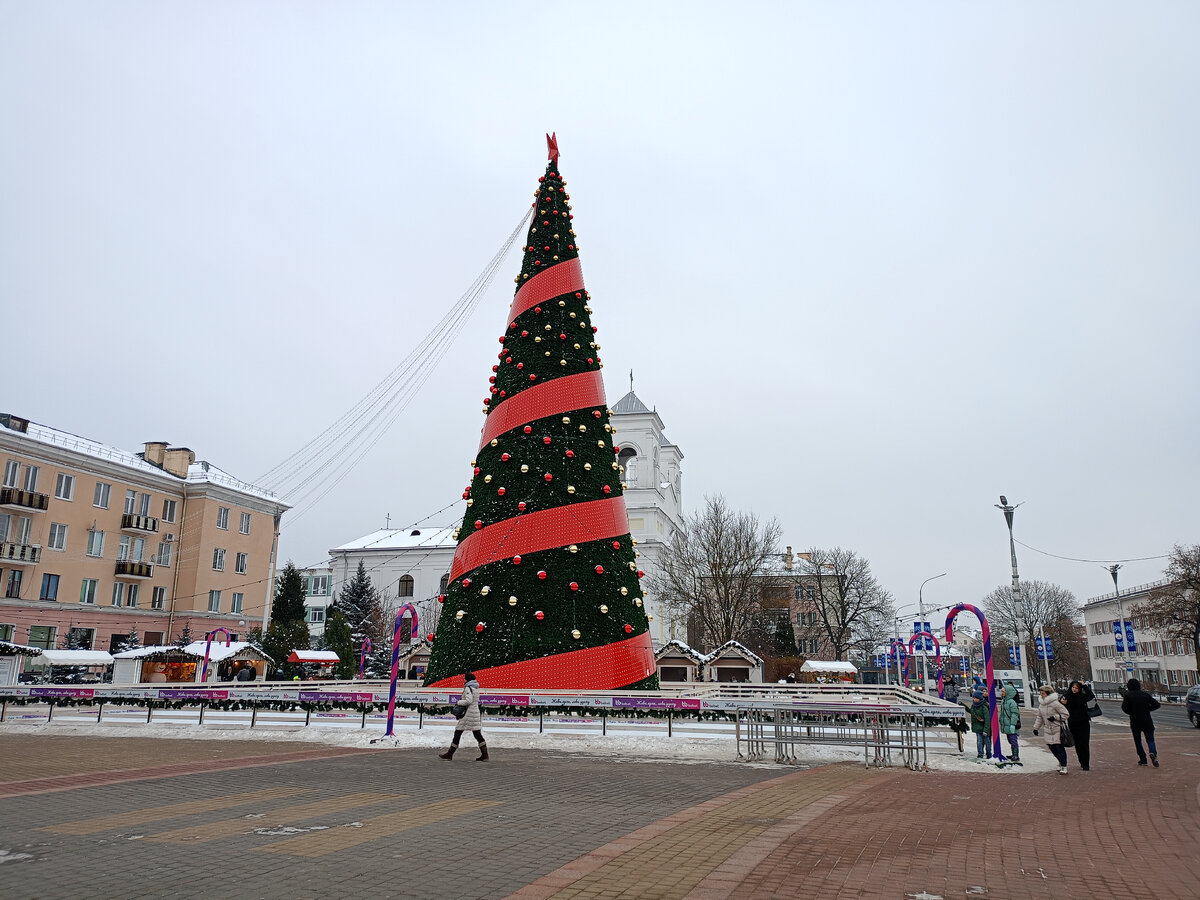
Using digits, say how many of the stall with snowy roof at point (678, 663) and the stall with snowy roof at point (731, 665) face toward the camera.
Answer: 2

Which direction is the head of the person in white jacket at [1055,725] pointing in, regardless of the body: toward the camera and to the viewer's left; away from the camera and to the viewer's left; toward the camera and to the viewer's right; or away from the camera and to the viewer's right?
toward the camera and to the viewer's left

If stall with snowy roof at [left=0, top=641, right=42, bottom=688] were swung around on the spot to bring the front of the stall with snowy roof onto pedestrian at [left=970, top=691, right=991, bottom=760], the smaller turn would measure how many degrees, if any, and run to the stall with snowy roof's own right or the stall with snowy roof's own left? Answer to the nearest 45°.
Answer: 0° — it already faces them

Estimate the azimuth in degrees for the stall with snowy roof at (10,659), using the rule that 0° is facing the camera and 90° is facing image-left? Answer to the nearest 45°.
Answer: approximately 315°

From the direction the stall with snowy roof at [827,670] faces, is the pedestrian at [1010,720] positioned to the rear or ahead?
ahead

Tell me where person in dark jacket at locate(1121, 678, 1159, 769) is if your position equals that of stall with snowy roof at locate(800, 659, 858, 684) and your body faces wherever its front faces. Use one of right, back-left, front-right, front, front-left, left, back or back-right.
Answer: front

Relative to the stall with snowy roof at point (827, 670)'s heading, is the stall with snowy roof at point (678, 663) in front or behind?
in front

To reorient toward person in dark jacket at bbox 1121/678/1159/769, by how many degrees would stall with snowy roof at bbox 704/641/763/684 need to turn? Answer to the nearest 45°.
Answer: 0° — it already faces them

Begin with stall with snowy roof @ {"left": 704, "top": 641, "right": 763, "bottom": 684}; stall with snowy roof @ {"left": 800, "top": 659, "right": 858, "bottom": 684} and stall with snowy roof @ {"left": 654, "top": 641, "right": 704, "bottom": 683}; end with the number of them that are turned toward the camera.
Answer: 3

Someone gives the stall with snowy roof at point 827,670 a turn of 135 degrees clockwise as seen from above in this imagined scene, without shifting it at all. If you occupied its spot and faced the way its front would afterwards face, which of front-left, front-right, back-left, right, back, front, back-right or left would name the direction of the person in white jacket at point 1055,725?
back-left
